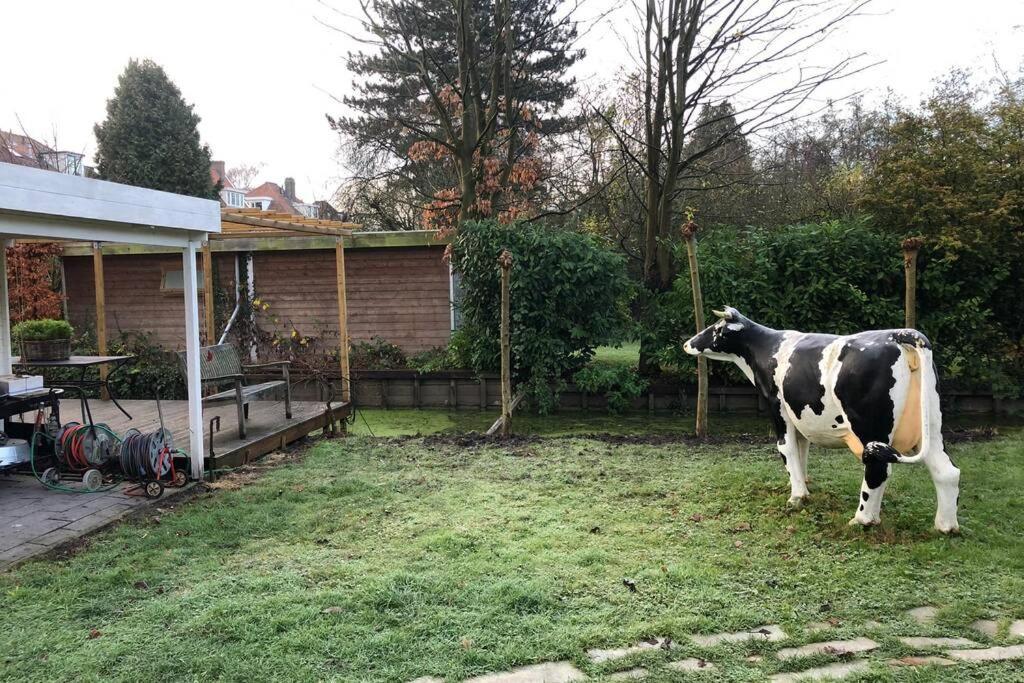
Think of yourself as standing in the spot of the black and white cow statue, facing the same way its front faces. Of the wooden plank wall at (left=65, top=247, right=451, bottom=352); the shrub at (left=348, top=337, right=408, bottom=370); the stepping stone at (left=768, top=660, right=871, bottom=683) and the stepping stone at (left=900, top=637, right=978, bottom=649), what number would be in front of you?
2

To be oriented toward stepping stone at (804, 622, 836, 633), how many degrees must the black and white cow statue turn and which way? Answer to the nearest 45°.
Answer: approximately 135° to its left

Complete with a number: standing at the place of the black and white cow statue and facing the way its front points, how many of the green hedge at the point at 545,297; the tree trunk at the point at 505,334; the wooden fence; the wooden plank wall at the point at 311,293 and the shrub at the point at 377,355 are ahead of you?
5

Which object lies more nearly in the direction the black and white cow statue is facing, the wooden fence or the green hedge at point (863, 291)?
the wooden fence

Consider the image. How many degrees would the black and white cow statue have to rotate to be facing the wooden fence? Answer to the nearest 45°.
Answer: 0° — it already faces it

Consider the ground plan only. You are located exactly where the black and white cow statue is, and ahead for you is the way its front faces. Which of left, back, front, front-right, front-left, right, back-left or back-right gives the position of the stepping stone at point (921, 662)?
back-left

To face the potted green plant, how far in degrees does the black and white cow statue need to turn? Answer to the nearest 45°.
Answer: approximately 45° to its left

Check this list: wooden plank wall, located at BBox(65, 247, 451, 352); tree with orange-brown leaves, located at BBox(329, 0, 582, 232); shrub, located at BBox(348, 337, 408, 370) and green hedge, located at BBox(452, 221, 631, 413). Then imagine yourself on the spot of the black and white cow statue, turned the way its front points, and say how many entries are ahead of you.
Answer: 4

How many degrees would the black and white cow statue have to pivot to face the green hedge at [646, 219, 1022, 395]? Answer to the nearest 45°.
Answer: approximately 45° to its right

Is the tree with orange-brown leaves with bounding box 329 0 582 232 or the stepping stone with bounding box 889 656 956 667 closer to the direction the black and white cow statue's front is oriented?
the tree with orange-brown leaves

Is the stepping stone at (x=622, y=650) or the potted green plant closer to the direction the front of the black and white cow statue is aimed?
the potted green plant

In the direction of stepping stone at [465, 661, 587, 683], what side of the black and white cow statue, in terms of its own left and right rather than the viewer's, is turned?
left

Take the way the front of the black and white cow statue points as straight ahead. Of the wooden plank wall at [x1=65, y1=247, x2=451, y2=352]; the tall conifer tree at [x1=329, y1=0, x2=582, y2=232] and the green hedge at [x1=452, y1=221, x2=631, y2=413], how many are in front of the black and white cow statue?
3

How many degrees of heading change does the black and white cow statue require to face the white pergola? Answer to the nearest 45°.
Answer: approximately 45° to its left

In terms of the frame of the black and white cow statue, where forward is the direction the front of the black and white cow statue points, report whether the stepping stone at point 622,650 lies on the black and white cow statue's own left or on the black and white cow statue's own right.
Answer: on the black and white cow statue's own left

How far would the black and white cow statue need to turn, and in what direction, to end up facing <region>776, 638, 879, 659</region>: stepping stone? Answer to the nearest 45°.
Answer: approximately 135° to its left

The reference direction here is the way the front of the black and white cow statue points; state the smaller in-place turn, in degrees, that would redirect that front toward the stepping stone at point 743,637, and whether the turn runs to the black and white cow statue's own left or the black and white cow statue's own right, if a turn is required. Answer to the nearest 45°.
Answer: approximately 135° to the black and white cow statue's own left

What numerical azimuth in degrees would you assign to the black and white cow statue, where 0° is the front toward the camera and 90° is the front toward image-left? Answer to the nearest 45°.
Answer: approximately 135°
